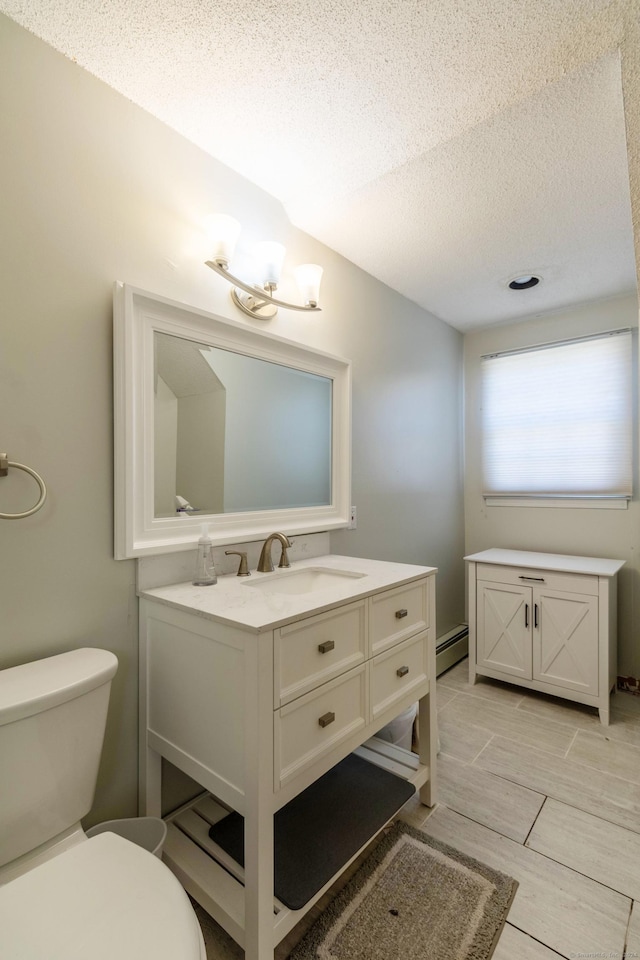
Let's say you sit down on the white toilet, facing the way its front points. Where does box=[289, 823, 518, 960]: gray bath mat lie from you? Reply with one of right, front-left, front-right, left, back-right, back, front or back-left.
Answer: front-left

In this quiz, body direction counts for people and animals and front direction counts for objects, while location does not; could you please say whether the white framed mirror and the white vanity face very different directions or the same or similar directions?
same or similar directions

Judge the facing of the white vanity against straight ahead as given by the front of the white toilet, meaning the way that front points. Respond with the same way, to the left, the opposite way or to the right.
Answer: the same way

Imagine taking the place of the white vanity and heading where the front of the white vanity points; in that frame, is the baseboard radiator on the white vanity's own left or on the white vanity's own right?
on the white vanity's own left

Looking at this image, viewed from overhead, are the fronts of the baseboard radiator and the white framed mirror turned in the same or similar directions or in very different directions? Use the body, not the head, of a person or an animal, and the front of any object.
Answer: same or similar directions

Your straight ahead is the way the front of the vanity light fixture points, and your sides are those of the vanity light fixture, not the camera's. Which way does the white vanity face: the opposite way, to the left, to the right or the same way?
the same way

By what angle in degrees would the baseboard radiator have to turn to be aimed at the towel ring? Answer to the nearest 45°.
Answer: approximately 90° to its right

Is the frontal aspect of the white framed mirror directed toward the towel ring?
no

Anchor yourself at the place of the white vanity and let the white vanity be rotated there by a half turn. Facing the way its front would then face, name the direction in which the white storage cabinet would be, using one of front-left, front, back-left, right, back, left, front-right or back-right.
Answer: right

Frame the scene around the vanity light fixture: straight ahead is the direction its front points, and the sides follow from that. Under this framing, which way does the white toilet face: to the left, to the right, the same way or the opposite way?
the same way

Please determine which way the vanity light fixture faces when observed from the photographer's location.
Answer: facing the viewer and to the right of the viewer

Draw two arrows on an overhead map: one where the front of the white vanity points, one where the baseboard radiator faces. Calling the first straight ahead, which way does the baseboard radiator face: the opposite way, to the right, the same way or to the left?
the same way

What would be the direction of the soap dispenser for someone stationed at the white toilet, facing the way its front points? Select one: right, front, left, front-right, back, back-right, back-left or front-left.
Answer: left
